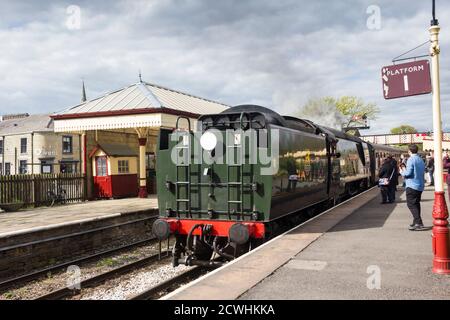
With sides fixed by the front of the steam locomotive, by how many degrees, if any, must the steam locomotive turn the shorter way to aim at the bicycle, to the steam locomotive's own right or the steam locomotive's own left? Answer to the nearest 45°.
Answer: approximately 90° to the steam locomotive's own left

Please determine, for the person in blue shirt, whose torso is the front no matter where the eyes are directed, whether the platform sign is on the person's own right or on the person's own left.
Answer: on the person's own left

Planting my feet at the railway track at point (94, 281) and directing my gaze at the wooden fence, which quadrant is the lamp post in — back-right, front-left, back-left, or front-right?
back-right

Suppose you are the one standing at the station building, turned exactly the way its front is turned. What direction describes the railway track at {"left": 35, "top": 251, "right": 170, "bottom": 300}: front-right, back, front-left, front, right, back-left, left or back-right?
front-right

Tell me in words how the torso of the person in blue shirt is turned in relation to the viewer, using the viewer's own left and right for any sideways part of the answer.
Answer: facing away from the viewer and to the left of the viewer

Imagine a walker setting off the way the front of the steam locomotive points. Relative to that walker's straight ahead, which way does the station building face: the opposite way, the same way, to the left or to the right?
to the right

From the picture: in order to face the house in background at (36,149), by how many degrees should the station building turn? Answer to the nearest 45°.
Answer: approximately 135° to its left

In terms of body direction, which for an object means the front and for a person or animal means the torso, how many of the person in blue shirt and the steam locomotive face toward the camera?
0

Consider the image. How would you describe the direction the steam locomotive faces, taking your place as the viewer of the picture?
facing away from the viewer and to the right of the viewer

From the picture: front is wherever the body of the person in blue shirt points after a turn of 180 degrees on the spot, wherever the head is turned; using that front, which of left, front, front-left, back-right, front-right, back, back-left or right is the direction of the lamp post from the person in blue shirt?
front-right

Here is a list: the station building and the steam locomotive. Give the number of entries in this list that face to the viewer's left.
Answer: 0

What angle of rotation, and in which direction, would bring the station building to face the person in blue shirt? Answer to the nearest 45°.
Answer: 0° — it already faces them

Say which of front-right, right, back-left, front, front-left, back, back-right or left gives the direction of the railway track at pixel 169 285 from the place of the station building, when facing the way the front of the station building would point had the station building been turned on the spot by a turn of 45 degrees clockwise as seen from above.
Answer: front

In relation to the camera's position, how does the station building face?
facing the viewer and to the right of the viewer

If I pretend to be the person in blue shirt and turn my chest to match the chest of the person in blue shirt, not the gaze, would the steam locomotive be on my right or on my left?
on my left

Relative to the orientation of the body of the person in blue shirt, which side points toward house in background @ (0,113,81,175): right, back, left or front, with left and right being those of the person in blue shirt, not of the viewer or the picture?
front
